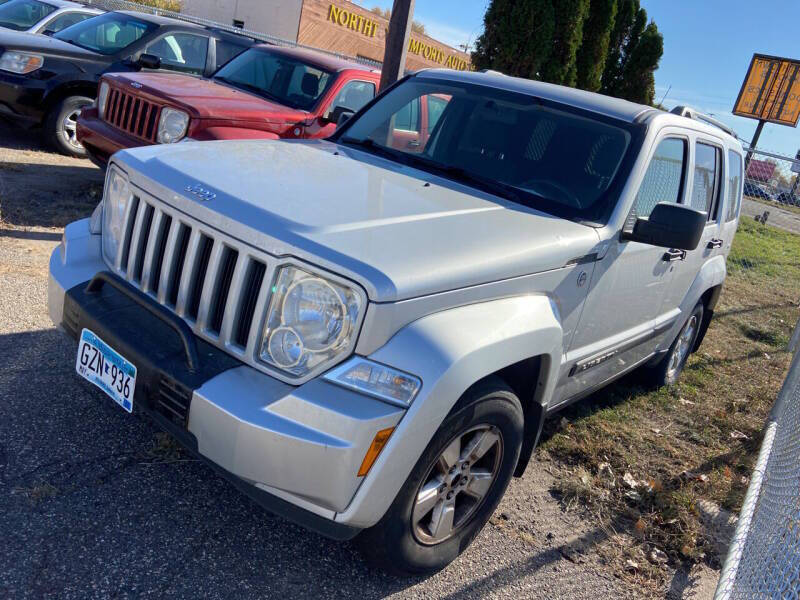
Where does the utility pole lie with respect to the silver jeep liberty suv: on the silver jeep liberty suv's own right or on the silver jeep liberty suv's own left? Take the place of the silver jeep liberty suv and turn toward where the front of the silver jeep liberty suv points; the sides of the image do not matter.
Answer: on the silver jeep liberty suv's own right

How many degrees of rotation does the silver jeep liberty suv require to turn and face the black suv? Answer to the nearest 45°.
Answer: approximately 90° to its right

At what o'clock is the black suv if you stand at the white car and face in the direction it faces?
The black suv is roughly at 10 o'clock from the white car.

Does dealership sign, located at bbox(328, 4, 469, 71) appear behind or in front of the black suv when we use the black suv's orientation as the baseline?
behind

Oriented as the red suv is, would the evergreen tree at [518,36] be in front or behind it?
behind

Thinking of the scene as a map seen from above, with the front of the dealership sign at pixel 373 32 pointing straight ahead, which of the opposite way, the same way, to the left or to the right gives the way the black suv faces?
to the right

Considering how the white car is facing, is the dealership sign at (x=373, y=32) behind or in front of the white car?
behind

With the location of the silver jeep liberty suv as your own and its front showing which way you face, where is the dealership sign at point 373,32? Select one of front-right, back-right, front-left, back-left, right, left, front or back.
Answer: back-right

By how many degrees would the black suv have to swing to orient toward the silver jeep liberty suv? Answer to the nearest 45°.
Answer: approximately 45° to its left

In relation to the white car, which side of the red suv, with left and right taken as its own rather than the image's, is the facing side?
right

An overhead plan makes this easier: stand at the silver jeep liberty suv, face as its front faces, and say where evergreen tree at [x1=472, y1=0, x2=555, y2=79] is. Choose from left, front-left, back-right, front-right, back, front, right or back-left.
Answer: back-right

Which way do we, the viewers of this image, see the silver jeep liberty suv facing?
facing the viewer and to the left of the viewer

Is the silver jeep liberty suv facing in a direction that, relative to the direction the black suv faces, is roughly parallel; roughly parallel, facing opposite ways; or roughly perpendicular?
roughly parallel

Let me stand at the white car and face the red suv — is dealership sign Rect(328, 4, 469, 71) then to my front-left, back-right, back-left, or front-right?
back-left

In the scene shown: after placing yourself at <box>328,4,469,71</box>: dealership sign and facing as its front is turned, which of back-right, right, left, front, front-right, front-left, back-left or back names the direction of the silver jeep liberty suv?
front-right
